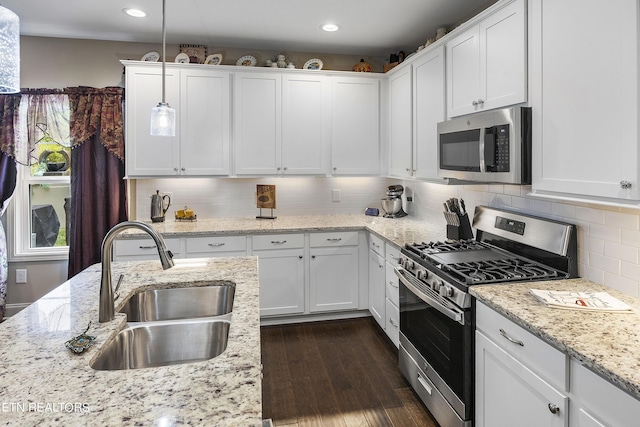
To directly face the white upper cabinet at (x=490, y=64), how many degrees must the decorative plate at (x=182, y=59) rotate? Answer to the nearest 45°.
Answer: approximately 45° to its left

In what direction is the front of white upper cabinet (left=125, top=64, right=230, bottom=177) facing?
toward the camera

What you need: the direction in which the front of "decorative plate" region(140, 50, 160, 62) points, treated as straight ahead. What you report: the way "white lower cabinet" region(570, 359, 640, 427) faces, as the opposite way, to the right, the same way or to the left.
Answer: to the right

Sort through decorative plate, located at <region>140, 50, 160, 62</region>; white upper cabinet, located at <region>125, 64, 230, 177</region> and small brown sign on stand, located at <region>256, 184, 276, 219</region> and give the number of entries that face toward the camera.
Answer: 3

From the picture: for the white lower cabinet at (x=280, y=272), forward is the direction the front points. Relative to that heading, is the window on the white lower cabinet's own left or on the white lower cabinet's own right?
on the white lower cabinet's own right

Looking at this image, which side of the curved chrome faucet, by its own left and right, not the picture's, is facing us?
right

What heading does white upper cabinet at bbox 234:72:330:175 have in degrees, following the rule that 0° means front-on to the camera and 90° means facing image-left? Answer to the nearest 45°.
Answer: approximately 0°

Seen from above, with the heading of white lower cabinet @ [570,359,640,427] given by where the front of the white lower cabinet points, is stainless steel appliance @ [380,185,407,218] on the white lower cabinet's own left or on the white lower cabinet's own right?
on the white lower cabinet's own right
